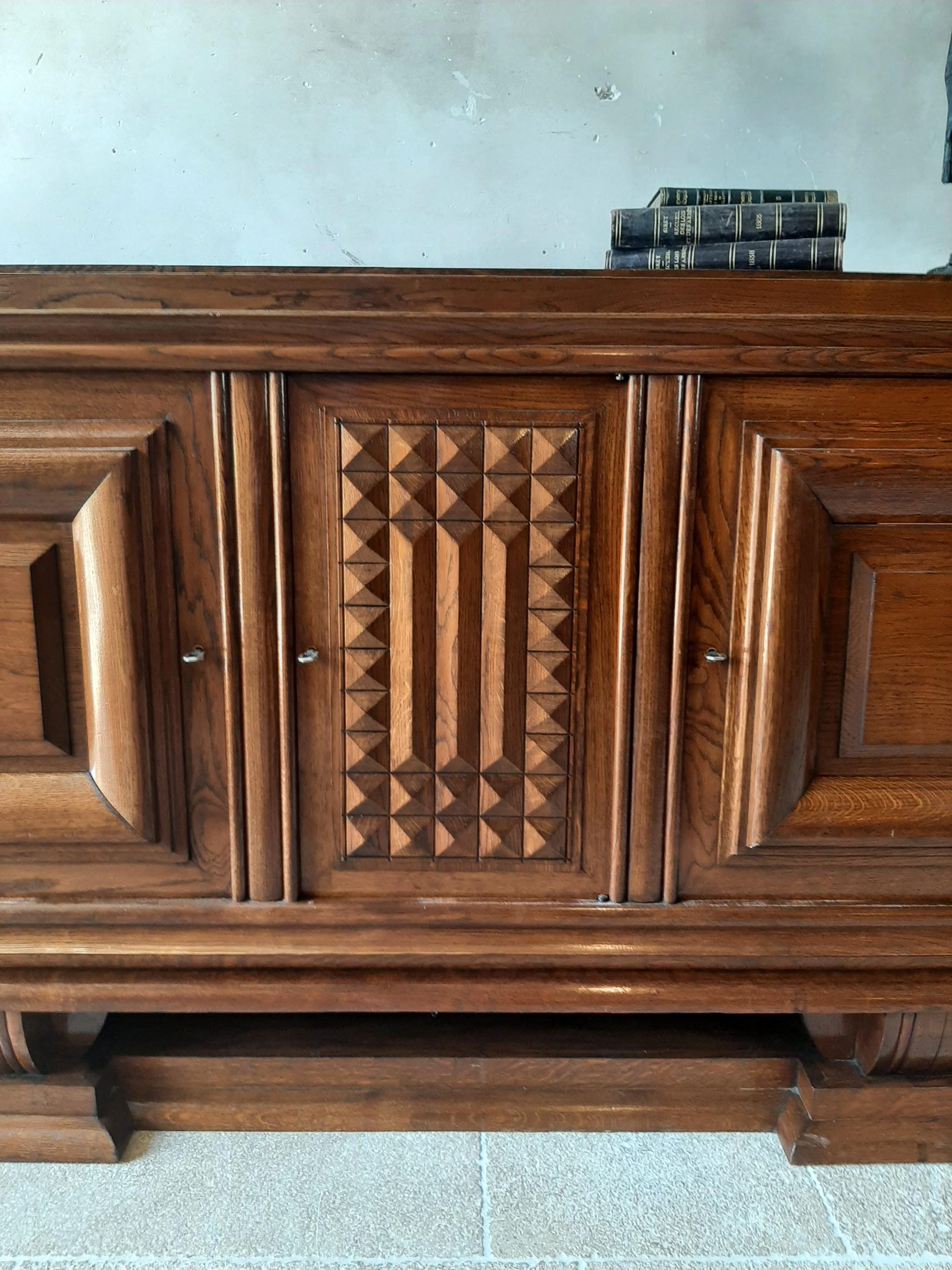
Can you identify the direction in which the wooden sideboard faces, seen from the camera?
facing the viewer
